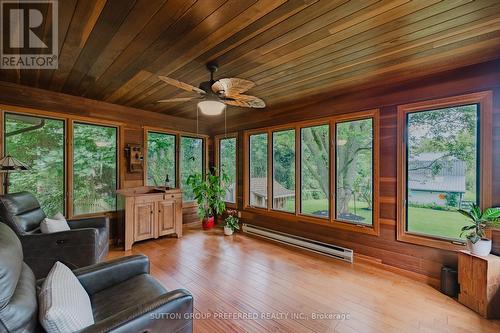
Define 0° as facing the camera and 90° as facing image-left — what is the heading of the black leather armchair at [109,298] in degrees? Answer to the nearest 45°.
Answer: approximately 225°

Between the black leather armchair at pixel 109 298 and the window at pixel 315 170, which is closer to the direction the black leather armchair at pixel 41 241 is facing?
the window

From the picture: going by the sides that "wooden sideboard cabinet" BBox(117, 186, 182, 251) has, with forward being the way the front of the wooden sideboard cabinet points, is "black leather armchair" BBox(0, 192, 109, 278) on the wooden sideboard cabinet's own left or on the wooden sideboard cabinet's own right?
on the wooden sideboard cabinet's own right

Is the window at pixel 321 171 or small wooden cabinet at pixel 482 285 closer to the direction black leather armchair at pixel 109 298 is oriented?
the window

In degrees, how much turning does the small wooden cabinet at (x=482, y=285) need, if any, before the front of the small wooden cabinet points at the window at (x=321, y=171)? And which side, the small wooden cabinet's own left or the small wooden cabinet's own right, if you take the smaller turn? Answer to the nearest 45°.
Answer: approximately 45° to the small wooden cabinet's own right

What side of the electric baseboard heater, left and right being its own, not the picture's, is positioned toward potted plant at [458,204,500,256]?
left

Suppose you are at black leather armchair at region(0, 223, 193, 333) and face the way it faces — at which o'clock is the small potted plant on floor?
The small potted plant on floor is roughly at 12 o'clock from the black leather armchair.
